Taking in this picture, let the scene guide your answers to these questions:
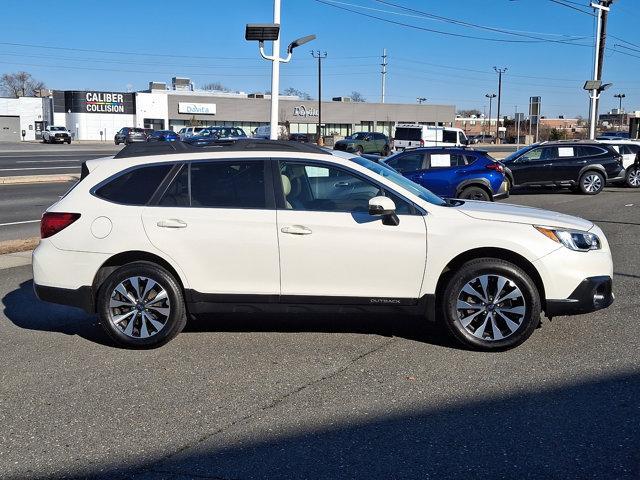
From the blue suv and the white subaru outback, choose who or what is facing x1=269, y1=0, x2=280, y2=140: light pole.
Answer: the blue suv

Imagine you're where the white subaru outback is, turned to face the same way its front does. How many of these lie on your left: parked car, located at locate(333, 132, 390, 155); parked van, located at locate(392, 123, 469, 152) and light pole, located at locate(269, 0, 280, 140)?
3

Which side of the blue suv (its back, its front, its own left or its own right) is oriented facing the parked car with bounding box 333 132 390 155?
right

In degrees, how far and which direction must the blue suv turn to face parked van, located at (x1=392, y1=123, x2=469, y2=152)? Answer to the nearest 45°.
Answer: approximately 90° to its right

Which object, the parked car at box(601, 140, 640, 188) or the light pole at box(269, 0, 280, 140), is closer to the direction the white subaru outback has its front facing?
the parked car

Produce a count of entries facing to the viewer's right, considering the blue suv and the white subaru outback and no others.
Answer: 1

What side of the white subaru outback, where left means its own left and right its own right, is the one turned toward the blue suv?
left

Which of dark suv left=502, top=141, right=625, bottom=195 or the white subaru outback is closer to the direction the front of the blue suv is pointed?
the white subaru outback

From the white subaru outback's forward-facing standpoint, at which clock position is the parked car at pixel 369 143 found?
The parked car is roughly at 9 o'clock from the white subaru outback.

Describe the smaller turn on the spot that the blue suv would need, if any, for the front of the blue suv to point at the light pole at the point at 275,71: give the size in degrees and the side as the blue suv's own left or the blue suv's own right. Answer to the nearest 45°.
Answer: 0° — it already faces it

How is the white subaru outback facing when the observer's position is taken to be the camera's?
facing to the right of the viewer

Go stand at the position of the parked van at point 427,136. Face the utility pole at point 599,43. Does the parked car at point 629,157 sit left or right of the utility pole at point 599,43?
right

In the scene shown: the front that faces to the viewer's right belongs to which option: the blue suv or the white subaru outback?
the white subaru outback

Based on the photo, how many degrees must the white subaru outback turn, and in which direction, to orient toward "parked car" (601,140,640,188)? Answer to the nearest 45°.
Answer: approximately 45° to its left

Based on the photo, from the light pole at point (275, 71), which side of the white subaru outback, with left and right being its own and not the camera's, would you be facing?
left

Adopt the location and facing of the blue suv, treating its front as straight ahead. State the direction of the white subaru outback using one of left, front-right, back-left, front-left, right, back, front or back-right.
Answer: left
